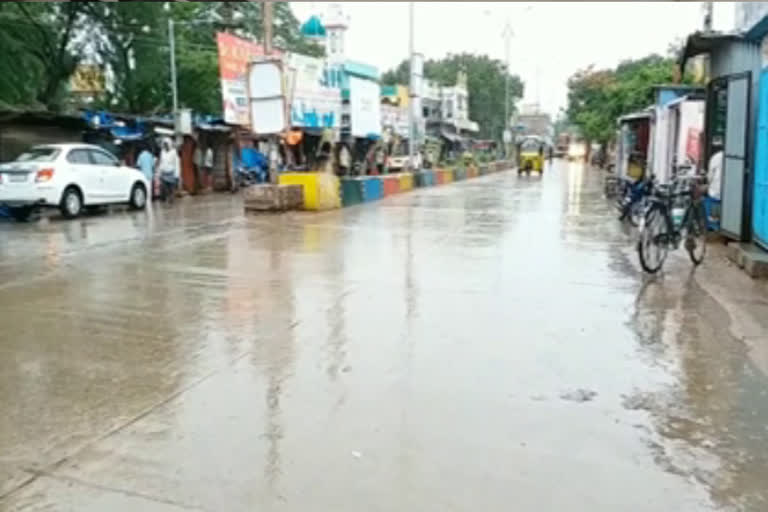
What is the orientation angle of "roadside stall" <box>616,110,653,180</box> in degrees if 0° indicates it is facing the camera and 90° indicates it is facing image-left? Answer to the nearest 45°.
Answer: approximately 45°

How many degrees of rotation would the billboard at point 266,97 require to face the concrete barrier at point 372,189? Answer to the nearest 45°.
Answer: approximately 135° to its left

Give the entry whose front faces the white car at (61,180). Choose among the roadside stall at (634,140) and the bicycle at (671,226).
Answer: the roadside stall

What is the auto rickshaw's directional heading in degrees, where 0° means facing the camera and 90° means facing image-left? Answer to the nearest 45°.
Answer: approximately 0°

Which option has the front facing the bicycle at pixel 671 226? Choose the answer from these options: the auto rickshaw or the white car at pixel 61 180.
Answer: the auto rickshaw
